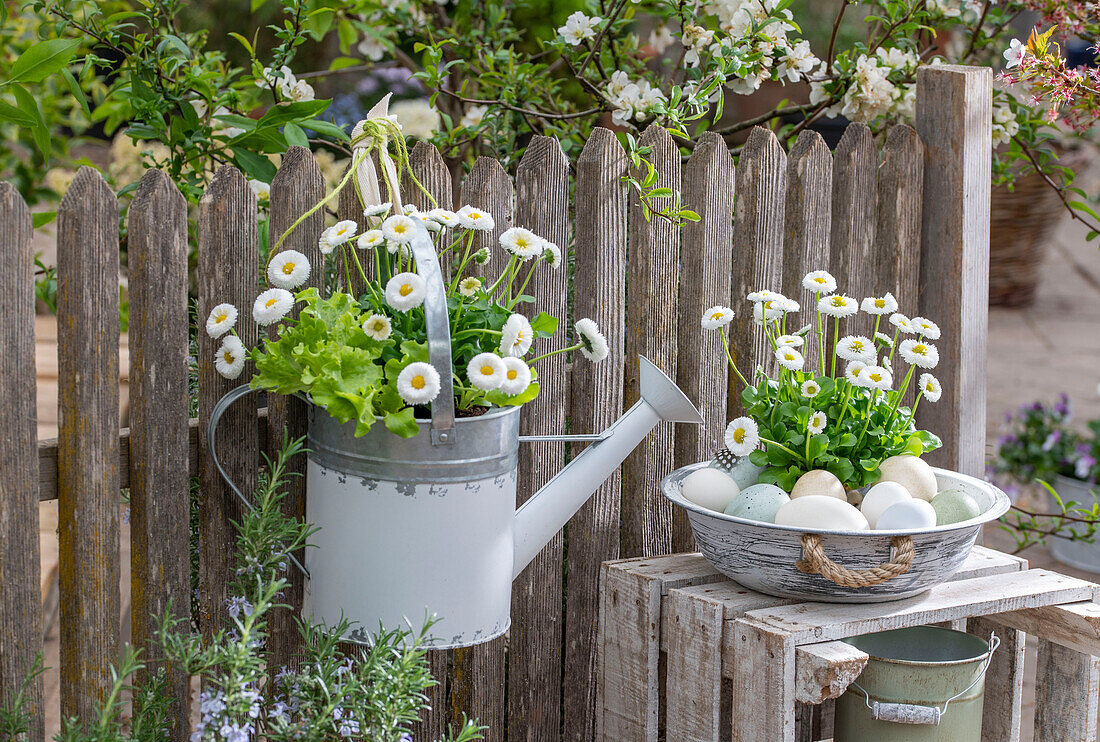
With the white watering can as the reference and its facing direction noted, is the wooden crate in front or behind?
in front

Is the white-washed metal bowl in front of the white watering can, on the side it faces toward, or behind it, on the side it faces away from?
in front

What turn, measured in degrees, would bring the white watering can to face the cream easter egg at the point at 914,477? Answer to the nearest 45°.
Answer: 0° — it already faces it

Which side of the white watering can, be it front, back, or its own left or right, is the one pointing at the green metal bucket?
front

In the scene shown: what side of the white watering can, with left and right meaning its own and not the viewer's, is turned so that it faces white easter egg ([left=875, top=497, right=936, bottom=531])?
front

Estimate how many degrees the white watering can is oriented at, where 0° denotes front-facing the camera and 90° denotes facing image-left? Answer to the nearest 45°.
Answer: approximately 270°
